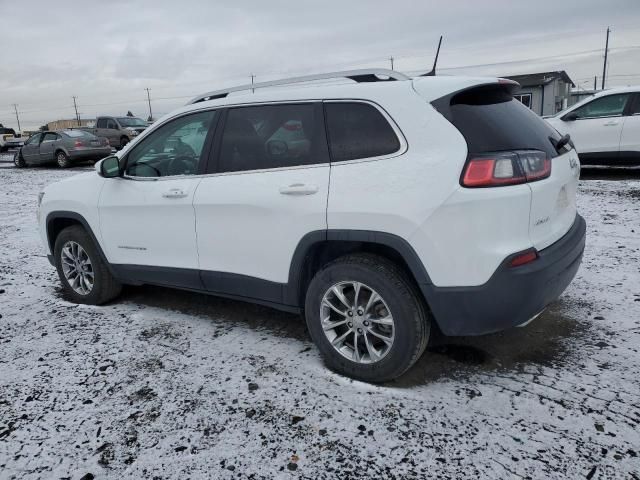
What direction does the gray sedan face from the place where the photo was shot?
facing away from the viewer and to the left of the viewer

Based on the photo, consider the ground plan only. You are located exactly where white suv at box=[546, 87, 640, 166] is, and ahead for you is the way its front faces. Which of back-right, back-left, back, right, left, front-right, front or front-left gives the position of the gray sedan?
front

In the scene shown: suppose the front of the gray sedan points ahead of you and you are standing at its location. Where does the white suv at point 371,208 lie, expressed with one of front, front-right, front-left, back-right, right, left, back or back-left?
back-left

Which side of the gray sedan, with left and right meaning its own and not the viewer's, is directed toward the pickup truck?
right

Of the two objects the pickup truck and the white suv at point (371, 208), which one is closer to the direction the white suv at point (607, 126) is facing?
the pickup truck

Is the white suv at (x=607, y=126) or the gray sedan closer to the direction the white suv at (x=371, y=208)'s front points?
the gray sedan

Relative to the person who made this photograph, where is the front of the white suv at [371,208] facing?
facing away from the viewer and to the left of the viewer

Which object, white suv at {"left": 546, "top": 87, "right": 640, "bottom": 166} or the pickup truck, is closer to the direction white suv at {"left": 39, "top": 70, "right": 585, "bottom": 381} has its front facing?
the pickup truck

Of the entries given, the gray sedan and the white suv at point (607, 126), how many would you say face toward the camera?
0

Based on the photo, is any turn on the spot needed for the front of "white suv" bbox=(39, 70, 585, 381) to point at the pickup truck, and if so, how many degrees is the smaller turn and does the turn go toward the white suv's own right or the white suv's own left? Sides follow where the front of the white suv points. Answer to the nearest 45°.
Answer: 0° — it already faces it

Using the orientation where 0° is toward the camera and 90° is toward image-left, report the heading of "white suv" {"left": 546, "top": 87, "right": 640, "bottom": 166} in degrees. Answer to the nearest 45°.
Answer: approximately 90°

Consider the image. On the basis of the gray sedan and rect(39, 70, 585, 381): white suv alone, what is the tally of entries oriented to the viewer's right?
0

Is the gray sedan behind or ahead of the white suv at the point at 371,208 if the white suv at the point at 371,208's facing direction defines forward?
ahead

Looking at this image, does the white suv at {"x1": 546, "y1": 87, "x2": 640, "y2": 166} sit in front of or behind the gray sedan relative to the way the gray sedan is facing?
behind
